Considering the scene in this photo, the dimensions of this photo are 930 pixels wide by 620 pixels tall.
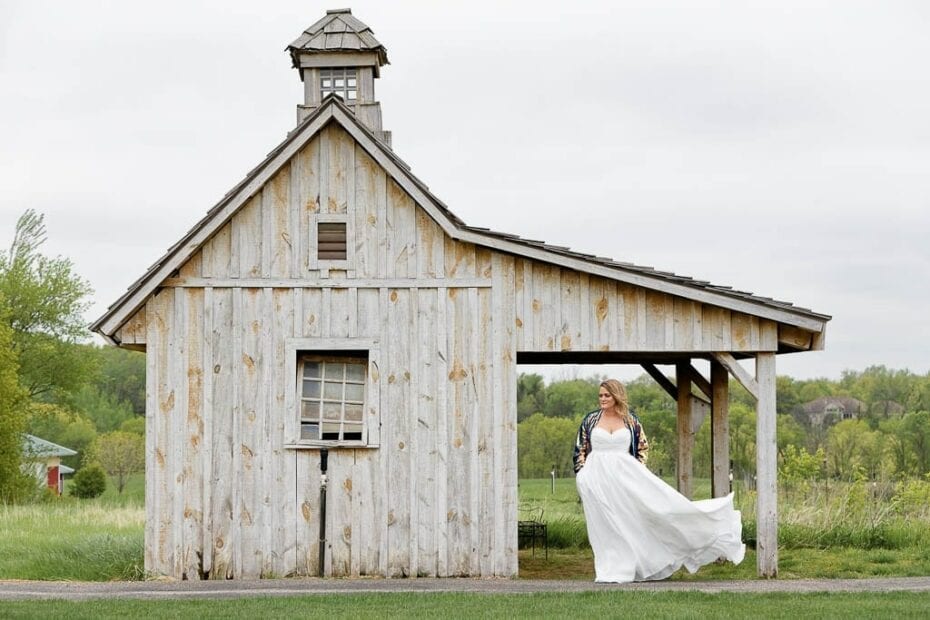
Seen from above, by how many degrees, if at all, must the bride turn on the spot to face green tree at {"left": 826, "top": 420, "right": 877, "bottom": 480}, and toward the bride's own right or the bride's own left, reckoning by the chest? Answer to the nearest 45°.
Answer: approximately 180°

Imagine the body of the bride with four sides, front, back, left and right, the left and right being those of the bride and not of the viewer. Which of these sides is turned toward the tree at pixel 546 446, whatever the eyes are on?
back

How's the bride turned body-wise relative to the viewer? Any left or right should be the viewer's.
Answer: facing the viewer

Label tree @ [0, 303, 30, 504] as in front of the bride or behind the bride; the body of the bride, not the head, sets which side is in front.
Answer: behind

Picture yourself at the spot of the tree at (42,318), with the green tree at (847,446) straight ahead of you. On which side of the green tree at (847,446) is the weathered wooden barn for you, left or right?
right

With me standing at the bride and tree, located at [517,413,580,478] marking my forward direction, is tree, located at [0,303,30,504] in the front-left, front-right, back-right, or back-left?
front-left

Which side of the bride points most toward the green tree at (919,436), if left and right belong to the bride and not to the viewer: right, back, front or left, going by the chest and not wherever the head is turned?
back

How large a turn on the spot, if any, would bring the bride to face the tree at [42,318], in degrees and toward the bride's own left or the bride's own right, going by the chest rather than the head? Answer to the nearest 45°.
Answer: approximately 135° to the bride's own right

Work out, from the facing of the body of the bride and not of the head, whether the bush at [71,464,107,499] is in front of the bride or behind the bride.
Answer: behind
